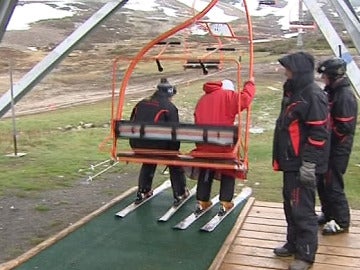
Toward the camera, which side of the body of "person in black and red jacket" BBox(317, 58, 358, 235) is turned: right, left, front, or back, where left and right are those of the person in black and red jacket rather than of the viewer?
left

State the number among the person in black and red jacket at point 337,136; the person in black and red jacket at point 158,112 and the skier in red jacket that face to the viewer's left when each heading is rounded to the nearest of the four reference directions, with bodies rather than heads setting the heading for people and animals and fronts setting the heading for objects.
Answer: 1

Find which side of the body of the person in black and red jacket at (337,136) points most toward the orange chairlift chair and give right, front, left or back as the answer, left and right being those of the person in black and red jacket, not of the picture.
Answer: front

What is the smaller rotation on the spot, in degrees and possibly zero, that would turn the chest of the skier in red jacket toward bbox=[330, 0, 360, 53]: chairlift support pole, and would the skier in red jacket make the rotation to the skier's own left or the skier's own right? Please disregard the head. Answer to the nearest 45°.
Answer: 0° — they already face it

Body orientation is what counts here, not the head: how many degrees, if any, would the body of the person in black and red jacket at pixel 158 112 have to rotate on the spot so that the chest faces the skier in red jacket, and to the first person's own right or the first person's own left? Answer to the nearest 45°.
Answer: approximately 90° to the first person's own right

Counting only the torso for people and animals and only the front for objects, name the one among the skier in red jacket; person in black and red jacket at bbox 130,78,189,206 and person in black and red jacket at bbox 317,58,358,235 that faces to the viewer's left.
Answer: person in black and red jacket at bbox 317,58,358,235

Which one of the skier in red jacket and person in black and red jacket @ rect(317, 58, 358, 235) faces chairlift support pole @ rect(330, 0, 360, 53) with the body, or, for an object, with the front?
the skier in red jacket

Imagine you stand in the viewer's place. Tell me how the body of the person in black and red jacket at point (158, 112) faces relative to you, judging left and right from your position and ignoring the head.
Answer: facing away from the viewer and to the right of the viewer

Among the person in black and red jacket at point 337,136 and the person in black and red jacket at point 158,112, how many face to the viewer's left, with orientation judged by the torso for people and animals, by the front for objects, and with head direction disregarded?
1

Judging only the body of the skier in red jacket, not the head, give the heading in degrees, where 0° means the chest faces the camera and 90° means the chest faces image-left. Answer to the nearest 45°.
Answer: approximately 225°

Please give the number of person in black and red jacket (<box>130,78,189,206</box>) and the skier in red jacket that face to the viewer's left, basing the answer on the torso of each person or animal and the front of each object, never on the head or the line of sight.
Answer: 0

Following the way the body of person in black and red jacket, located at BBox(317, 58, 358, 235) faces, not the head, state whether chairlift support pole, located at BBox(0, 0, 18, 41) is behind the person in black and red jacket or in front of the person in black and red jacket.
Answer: in front

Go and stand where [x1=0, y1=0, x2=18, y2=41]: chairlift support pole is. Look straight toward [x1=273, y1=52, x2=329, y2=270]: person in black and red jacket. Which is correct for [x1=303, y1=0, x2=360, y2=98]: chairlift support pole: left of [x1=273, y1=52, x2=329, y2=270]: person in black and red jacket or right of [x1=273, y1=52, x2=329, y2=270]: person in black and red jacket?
left
